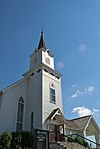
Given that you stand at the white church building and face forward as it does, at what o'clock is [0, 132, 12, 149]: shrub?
The shrub is roughly at 2 o'clock from the white church building.

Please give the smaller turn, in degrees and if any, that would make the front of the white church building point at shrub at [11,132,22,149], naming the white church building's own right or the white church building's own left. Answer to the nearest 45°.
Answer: approximately 45° to the white church building's own right

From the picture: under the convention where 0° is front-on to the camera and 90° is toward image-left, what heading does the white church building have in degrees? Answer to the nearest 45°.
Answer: approximately 315°

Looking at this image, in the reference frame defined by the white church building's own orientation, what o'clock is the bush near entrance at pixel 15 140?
The bush near entrance is roughly at 2 o'clock from the white church building.

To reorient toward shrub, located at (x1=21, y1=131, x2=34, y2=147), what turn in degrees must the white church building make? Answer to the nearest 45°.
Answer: approximately 45° to its right
